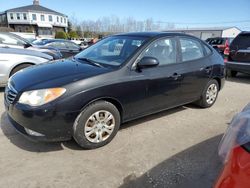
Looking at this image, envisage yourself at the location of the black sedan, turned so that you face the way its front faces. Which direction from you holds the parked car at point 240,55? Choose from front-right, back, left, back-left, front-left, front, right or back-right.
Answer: back

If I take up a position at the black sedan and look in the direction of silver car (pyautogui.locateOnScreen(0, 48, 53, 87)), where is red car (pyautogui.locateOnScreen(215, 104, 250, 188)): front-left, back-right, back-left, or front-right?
back-left

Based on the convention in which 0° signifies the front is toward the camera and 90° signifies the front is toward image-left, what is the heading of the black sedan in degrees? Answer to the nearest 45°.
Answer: approximately 45°

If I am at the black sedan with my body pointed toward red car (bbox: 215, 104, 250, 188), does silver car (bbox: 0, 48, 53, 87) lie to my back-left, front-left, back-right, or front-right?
back-right

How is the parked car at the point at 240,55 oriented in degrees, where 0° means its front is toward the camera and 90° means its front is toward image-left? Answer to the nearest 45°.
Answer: approximately 180°

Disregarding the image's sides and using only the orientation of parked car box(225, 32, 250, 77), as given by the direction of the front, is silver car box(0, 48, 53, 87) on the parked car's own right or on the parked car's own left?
on the parked car's own left

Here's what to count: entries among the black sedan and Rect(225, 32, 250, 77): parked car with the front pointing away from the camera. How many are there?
1

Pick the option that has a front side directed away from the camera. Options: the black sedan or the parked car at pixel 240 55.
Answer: the parked car

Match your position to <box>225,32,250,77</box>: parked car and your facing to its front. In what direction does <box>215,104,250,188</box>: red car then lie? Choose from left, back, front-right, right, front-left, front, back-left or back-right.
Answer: back

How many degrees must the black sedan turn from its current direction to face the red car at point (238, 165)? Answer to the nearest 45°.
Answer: approximately 45° to its left

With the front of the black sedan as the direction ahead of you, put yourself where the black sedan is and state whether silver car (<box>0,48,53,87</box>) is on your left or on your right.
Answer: on your right

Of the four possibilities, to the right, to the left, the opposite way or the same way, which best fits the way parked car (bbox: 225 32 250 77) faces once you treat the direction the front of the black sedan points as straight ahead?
the opposite way

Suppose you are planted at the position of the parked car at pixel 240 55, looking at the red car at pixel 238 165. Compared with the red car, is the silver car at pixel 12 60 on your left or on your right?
right
